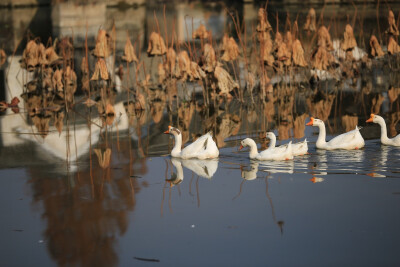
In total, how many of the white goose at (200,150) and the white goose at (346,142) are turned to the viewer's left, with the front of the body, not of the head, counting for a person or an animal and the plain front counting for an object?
2

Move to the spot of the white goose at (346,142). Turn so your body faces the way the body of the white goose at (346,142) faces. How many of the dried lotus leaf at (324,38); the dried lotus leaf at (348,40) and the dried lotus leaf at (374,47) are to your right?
3

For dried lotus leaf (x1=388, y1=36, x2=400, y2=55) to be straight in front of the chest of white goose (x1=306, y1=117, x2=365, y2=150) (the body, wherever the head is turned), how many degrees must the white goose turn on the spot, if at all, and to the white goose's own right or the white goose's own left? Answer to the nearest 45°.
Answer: approximately 90° to the white goose's own right

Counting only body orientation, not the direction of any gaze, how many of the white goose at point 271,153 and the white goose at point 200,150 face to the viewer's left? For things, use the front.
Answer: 2

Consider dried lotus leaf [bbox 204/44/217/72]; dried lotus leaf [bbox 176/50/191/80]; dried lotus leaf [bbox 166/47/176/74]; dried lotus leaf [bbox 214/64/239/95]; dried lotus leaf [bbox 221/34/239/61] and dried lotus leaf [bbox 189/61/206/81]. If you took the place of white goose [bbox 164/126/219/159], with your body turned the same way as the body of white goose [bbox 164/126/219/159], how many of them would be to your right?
6

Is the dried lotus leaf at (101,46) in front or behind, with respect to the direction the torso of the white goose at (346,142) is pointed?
in front

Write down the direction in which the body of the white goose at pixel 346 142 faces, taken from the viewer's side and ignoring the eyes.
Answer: to the viewer's left

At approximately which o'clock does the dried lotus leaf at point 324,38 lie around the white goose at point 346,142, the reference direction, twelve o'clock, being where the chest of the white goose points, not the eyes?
The dried lotus leaf is roughly at 3 o'clock from the white goose.

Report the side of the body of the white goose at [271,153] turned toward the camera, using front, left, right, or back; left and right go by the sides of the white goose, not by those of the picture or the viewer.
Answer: left

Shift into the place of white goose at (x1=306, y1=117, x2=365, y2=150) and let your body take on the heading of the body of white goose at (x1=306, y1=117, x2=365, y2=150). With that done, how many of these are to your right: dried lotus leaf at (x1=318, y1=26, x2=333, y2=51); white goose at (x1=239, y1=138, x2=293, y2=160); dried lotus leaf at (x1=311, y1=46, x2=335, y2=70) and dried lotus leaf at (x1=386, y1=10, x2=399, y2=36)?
3

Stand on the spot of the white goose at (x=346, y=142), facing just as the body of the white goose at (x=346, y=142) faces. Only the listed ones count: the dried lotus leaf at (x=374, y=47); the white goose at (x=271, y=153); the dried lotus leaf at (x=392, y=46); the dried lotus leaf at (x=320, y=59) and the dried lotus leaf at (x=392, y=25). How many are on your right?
4

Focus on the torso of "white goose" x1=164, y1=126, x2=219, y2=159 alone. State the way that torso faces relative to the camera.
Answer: to the viewer's left
